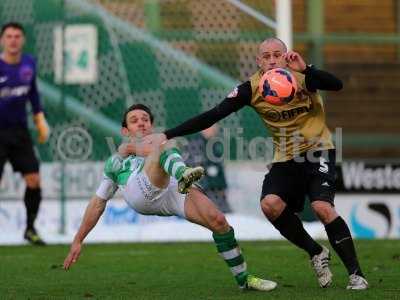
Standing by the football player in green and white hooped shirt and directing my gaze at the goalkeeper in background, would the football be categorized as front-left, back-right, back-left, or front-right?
back-right

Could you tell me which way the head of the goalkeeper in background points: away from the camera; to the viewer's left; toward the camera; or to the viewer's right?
toward the camera

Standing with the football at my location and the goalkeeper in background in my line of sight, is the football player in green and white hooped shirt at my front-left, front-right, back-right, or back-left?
front-left

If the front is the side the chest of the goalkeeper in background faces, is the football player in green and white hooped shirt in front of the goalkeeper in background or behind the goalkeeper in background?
in front

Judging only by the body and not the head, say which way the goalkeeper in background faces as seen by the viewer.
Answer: toward the camera

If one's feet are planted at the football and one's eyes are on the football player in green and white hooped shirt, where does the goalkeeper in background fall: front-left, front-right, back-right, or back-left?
front-right
